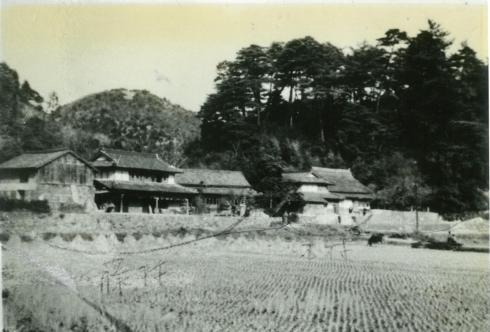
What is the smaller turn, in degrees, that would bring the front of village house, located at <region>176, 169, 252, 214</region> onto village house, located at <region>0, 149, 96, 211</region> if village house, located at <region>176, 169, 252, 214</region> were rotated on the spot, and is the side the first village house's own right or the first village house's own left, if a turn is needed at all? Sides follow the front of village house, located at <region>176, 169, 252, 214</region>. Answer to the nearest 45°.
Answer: approximately 45° to the first village house's own right

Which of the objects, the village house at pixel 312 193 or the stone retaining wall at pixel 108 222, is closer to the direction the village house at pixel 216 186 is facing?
the stone retaining wall

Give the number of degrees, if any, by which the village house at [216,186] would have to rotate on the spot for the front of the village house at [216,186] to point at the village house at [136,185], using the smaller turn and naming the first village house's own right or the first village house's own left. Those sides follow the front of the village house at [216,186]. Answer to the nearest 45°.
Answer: approximately 45° to the first village house's own right

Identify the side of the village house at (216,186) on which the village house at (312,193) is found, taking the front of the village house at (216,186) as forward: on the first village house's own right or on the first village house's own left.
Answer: on the first village house's own left

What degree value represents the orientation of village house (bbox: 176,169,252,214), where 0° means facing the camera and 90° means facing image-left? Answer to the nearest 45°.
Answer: approximately 0°

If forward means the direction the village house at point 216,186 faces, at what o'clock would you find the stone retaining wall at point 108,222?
The stone retaining wall is roughly at 1 o'clock from the village house.

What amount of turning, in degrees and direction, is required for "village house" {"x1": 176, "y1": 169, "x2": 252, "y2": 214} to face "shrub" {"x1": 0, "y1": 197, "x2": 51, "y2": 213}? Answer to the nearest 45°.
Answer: approximately 45° to its right
